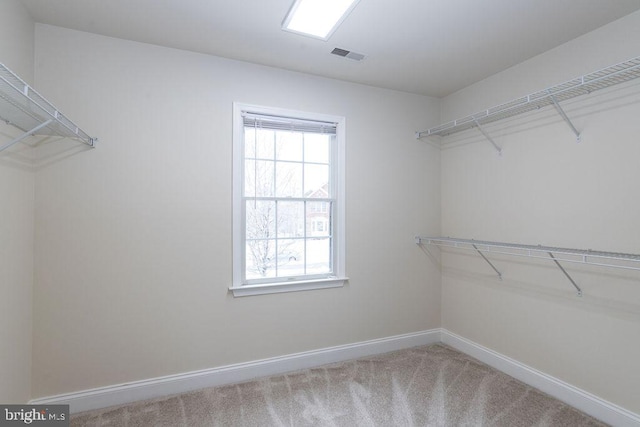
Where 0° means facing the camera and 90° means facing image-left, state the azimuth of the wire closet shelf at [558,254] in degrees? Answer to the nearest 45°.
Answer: approximately 45°

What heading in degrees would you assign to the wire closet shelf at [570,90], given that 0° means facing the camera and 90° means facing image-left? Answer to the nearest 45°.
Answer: approximately 45°

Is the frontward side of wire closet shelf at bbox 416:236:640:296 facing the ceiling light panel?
yes

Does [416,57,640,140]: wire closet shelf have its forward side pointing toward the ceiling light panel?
yes

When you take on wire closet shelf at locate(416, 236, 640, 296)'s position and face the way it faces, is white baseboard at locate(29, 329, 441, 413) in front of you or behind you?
in front

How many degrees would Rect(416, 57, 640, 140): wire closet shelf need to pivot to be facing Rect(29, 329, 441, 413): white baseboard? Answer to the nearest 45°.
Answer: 0° — it already faces it

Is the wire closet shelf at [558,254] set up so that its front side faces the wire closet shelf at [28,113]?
yes

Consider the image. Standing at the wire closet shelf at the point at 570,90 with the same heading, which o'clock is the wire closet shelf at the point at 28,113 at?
the wire closet shelf at the point at 28,113 is roughly at 12 o'clock from the wire closet shelf at the point at 570,90.

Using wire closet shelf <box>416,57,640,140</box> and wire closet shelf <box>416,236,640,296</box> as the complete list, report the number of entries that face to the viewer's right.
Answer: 0
